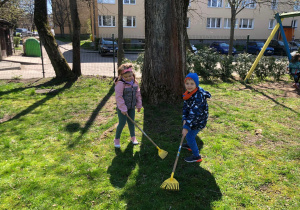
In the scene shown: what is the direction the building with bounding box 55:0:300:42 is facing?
toward the camera

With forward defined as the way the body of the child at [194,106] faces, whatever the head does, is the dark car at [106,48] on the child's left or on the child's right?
on the child's right

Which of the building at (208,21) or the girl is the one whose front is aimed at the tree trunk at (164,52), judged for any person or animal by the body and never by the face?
the building

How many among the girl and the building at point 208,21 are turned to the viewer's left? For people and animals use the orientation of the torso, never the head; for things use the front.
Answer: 0

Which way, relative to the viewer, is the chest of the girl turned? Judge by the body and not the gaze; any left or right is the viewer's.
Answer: facing the viewer and to the right of the viewer

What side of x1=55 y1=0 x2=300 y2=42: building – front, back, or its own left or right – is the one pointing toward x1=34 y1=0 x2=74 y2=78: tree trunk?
front

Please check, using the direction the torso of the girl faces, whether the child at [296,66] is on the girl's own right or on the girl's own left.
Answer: on the girl's own left

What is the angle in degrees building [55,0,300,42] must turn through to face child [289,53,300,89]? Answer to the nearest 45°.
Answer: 0° — it already faces them

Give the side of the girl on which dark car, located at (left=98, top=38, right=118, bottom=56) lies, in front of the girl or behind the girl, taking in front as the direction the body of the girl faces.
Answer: behind

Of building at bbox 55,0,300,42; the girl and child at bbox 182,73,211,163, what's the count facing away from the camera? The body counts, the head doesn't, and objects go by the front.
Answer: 0

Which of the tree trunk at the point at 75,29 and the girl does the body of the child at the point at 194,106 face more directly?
the girl

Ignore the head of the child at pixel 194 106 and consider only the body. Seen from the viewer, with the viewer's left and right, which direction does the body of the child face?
facing the viewer and to the left of the viewer

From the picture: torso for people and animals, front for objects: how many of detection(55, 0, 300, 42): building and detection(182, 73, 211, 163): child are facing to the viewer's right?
0
